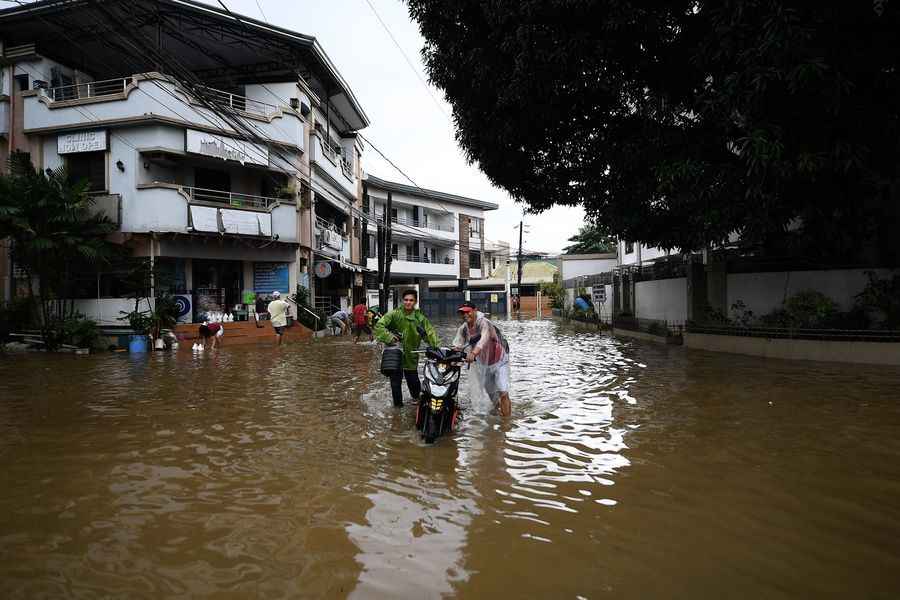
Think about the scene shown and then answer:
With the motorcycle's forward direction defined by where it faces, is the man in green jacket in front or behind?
behind

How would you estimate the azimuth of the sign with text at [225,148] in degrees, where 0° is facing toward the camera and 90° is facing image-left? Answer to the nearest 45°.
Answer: approximately 315°

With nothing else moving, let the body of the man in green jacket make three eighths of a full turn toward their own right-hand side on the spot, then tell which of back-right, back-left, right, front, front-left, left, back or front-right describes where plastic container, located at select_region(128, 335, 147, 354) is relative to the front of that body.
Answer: front

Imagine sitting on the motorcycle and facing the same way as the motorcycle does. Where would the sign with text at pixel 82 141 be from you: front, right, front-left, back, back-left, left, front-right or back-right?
back-right

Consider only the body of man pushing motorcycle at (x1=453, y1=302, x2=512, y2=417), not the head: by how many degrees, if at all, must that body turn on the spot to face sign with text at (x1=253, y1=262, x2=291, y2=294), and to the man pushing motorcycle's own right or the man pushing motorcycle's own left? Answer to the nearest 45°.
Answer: approximately 90° to the man pushing motorcycle's own right

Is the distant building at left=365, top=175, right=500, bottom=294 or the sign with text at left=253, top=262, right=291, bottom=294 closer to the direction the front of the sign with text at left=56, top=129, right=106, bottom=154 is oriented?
the sign with text

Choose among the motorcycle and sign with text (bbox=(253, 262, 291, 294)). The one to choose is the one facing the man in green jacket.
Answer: the sign with text

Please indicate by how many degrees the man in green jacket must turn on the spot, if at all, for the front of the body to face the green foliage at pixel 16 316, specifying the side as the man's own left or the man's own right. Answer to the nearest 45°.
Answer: approximately 135° to the man's own right

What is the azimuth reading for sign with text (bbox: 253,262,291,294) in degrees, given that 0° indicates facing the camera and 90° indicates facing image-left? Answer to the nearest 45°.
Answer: approximately 0°

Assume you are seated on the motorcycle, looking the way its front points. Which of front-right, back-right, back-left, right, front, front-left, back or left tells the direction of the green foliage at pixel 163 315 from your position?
back-right

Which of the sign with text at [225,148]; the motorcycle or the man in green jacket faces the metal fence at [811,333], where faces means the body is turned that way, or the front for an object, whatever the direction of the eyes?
the sign with text

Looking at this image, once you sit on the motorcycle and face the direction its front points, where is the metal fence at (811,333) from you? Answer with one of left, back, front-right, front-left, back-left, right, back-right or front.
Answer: back-left
